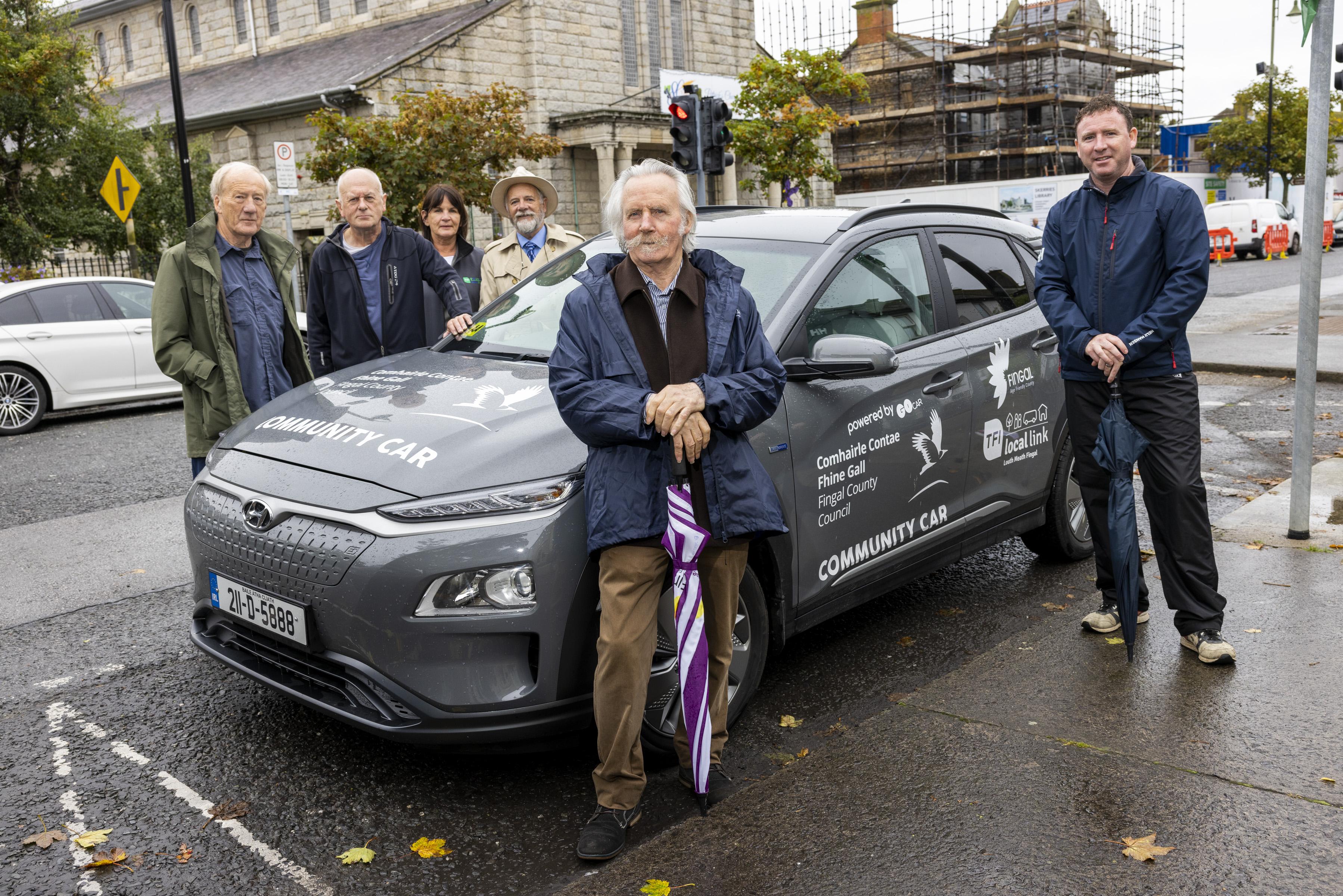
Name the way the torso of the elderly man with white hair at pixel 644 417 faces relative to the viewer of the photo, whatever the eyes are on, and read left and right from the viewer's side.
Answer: facing the viewer

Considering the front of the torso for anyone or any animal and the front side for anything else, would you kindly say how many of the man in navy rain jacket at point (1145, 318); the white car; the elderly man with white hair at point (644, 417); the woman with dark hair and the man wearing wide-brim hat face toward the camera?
4

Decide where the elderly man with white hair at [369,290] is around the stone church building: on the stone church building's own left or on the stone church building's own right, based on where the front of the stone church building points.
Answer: on the stone church building's own right

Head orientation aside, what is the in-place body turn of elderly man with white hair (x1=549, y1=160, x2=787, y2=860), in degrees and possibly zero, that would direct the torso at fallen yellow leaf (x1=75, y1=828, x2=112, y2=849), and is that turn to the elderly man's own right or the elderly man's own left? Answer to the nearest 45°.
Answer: approximately 90° to the elderly man's own right

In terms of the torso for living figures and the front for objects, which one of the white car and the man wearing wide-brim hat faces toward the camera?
the man wearing wide-brim hat

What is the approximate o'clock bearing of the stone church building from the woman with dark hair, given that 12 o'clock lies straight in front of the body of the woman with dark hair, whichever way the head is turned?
The stone church building is roughly at 6 o'clock from the woman with dark hair.

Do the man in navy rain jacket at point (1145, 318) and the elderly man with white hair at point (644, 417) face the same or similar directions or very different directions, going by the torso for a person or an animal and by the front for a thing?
same or similar directions

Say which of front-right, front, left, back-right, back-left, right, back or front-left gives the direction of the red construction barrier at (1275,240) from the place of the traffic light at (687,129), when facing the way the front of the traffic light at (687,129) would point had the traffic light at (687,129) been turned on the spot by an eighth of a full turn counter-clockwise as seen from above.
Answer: back-left

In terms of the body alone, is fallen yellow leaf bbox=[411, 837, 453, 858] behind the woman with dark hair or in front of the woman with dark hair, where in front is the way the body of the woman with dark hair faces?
in front

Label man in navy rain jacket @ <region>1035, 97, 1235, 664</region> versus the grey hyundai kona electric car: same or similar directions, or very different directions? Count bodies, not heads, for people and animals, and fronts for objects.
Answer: same or similar directions

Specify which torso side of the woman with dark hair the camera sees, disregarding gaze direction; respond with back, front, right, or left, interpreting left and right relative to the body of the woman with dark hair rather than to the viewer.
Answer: front

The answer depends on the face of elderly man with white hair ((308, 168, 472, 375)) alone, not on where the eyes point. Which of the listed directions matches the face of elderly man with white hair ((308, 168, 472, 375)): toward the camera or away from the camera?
toward the camera

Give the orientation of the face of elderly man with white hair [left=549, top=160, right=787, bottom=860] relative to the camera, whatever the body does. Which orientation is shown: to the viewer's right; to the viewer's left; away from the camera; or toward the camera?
toward the camera

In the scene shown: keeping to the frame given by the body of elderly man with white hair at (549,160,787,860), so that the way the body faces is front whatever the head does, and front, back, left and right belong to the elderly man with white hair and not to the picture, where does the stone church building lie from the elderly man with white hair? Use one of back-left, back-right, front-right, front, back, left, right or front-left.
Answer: back

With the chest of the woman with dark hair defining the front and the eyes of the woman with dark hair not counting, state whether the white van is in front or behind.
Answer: behind

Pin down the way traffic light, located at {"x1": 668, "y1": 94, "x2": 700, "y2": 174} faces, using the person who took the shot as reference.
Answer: facing the viewer and to the left of the viewer

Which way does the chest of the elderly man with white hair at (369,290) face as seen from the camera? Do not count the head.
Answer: toward the camera

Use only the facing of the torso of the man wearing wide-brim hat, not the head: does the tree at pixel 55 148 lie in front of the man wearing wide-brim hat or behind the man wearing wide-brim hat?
behind

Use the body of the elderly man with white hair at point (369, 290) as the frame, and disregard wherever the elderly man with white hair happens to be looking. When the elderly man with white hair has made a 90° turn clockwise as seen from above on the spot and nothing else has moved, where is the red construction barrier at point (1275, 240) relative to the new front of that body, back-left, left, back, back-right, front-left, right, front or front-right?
back-right
